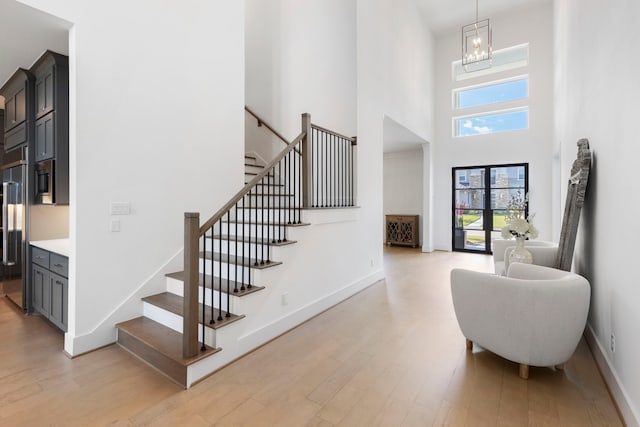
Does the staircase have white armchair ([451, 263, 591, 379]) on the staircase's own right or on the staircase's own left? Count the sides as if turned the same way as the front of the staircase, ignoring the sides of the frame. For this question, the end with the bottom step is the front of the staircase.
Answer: on the staircase's own left

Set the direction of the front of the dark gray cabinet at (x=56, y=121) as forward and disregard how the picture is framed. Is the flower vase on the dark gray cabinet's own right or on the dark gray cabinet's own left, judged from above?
on the dark gray cabinet's own left

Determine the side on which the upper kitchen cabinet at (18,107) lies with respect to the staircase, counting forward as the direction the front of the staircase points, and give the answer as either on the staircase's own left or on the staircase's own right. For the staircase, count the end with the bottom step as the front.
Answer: on the staircase's own right
